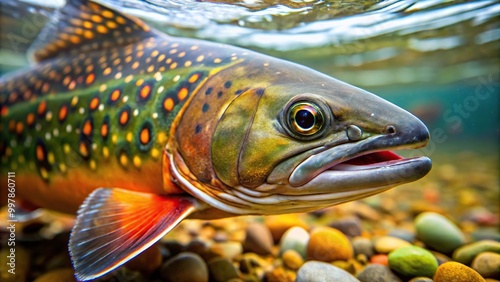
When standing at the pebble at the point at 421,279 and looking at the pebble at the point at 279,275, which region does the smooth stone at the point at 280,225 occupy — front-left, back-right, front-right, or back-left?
front-right

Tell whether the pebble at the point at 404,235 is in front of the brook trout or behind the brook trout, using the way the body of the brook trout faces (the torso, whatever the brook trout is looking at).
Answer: in front

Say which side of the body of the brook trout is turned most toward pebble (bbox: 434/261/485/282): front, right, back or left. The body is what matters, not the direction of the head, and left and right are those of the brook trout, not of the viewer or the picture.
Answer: front

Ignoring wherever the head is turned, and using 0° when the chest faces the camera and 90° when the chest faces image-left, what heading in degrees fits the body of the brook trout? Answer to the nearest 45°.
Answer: approximately 270°

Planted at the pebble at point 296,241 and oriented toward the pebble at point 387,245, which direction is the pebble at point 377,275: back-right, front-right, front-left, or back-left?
front-right

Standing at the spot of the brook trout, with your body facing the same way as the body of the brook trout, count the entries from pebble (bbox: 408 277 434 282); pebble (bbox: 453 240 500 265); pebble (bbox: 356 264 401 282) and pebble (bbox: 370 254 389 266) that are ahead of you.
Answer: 4

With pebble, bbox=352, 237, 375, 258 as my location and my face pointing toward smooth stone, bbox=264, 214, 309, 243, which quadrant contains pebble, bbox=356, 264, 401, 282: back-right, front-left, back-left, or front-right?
back-left

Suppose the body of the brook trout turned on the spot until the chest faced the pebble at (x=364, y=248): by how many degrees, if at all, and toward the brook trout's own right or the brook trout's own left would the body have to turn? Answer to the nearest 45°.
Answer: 0° — it already faces it

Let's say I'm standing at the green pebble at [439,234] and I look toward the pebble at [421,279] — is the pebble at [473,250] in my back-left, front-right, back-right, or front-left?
front-left

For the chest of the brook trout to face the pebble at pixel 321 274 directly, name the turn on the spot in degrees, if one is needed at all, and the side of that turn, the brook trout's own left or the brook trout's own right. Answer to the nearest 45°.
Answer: approximately 45° to the brook trout's own right
